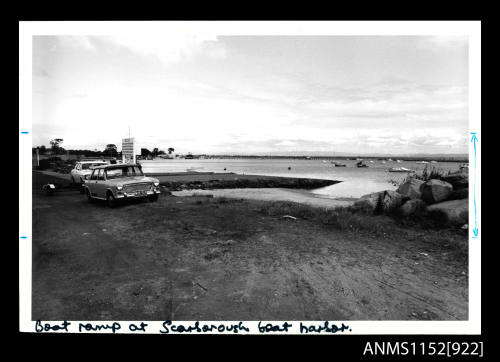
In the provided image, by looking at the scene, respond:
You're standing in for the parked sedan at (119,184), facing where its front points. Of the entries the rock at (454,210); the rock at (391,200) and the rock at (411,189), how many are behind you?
0

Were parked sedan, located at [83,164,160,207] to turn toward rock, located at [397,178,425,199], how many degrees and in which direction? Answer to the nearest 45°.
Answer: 0° — it already faces it

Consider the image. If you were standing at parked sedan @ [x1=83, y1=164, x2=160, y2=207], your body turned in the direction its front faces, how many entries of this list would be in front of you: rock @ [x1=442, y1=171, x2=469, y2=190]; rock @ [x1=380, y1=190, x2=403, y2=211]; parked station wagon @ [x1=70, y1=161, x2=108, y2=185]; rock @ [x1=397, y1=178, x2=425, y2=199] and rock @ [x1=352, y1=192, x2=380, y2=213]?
4

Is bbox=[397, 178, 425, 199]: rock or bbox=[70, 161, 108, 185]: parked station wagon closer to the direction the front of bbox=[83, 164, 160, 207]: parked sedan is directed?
the rock

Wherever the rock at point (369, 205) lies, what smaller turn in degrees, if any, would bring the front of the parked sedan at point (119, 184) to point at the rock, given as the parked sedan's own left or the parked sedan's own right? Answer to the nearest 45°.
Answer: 0° — it already faces it

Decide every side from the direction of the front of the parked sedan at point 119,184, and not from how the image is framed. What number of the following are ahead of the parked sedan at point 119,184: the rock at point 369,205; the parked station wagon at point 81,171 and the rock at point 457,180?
2

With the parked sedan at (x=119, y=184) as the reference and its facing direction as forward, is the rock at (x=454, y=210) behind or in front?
in front

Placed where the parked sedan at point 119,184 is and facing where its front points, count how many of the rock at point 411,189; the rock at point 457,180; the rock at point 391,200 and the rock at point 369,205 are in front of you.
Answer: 4

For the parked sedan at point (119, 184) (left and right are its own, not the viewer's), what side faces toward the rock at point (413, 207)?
front

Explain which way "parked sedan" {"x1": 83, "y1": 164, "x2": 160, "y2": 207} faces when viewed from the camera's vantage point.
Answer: facing the viewer and to the right of the viewer

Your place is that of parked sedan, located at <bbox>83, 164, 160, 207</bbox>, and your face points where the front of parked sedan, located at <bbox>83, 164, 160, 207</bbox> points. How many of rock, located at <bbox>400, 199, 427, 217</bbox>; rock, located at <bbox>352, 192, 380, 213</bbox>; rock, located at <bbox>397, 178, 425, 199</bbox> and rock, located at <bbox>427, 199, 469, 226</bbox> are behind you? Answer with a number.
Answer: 0

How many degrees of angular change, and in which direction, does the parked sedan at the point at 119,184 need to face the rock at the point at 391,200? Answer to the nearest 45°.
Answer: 0° — it already faces it

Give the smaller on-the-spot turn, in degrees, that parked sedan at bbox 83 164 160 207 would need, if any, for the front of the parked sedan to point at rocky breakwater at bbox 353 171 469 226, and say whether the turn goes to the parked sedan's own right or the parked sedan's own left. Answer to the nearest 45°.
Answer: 0° — it already faces it
